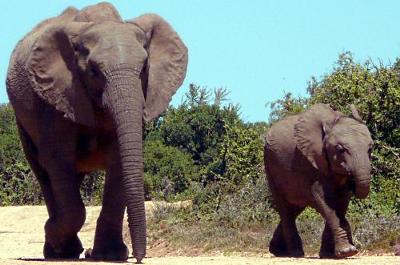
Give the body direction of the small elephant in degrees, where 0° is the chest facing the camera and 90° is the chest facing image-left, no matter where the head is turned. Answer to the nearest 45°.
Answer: approximately 315°

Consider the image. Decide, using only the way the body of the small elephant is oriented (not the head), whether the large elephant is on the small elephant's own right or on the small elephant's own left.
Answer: on the small elephant's own right

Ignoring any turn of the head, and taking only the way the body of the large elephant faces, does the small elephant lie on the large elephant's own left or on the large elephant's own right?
on the large elephant's own left

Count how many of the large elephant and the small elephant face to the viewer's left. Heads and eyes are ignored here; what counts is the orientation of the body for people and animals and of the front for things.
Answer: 0

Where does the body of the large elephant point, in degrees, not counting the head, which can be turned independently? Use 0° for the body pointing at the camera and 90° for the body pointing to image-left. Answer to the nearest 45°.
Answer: approximately 315°
